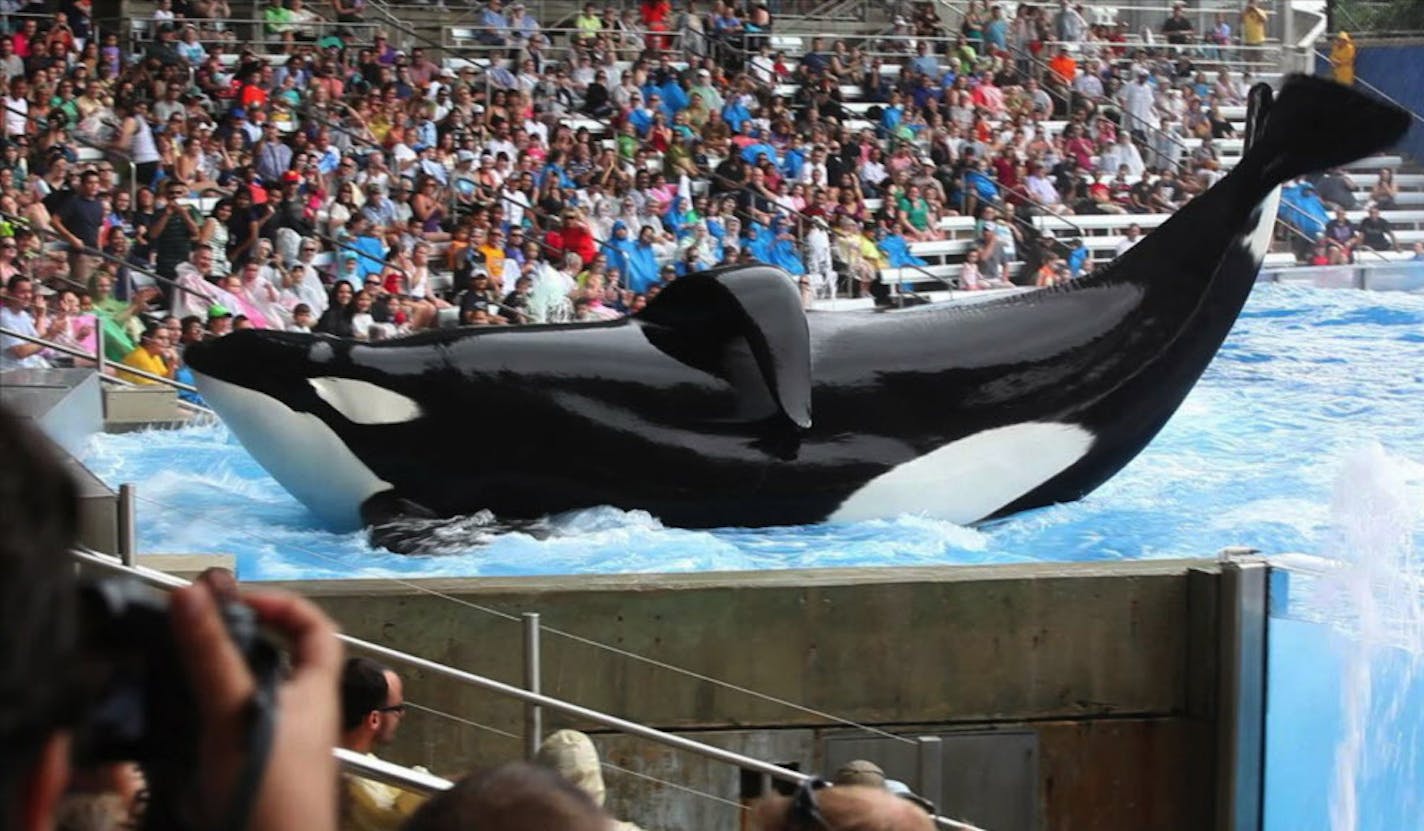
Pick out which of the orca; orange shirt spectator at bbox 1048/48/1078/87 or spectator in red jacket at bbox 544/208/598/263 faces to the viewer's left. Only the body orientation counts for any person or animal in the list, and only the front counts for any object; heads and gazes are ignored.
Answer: the orca

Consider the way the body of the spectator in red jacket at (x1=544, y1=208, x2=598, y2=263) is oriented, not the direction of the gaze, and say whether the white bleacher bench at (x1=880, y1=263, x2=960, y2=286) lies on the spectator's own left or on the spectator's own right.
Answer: on the spectator's own left

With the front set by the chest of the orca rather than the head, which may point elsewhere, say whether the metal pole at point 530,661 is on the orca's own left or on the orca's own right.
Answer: on the orca's own left

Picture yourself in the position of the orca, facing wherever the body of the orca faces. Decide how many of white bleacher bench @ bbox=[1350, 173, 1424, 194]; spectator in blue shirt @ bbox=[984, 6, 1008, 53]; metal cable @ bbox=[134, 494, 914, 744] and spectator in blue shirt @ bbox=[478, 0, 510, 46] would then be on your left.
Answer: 1

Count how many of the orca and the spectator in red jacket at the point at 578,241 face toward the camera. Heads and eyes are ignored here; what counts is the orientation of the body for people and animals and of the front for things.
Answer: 1

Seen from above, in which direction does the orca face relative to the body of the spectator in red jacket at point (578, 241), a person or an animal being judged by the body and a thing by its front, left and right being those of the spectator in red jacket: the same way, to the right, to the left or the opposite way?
to the right

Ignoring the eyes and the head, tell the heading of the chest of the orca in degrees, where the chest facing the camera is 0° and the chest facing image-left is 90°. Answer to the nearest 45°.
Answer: approximately 90°

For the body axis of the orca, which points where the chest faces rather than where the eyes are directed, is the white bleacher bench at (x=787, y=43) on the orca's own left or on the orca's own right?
on the orca's own right

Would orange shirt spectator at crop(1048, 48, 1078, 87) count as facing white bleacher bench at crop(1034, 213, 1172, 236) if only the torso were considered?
yes

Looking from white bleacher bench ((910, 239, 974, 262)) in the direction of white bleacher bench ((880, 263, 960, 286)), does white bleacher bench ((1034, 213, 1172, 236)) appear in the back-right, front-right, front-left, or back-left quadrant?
back-left

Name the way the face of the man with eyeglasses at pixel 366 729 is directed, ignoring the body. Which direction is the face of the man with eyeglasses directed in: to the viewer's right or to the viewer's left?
to the viewer's right

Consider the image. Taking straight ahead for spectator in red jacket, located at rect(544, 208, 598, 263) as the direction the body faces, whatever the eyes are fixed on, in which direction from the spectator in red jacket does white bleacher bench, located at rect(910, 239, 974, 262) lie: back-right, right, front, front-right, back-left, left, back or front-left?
back-left

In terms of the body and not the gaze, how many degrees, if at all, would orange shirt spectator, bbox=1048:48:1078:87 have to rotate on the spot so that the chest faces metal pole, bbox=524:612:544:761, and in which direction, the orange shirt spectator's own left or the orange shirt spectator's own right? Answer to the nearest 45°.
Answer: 0° — they already face it

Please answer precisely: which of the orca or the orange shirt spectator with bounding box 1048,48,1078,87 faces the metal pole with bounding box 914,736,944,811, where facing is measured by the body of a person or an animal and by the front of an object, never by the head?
the orange shirt spectator

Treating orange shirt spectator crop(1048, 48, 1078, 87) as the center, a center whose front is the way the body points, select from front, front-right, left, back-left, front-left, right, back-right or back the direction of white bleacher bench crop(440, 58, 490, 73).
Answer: front-right
